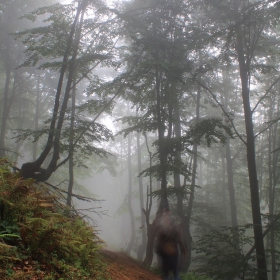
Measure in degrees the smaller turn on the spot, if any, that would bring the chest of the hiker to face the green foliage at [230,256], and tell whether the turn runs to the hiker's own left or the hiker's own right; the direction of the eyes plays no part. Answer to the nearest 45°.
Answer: approximately 45° to the hiker's own right

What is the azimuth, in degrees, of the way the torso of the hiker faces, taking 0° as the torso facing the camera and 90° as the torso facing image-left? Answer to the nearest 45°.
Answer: approximately 180°

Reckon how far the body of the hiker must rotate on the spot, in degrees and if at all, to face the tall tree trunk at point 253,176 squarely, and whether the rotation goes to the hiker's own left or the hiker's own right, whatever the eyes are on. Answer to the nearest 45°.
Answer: approximately 45° to the hiker's own right
